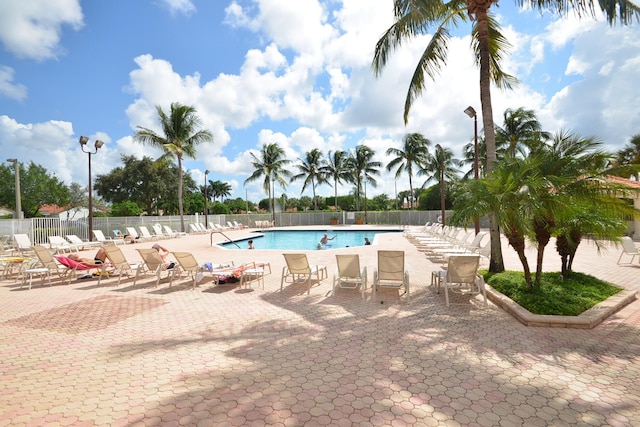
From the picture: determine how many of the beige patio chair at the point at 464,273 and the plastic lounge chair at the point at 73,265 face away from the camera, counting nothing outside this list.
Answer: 1

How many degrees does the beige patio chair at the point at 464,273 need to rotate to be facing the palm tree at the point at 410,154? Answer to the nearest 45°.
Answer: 0° — it already faces it

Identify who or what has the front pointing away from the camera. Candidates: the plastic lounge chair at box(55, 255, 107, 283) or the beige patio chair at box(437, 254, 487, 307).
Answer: the beige patio chair

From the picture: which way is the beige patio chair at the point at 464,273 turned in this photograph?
away from the camera

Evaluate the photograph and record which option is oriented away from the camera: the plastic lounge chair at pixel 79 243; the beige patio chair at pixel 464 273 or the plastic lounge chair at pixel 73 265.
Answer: the beige patio chair

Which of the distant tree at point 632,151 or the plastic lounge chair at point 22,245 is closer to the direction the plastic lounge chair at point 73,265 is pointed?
the distant tree

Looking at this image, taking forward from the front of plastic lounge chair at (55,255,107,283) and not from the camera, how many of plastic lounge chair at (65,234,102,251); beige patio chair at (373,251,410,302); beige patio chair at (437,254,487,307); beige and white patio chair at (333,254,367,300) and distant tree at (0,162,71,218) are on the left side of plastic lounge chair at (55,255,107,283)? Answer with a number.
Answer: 2

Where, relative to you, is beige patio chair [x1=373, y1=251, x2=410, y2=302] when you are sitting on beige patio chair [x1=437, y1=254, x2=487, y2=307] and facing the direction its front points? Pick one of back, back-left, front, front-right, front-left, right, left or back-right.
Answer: left

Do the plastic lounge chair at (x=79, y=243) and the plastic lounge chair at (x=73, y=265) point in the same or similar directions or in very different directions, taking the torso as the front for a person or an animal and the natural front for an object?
same or similar directions

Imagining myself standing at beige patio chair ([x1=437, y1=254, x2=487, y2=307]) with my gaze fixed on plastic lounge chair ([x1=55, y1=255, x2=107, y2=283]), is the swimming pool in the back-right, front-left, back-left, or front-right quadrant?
front-right

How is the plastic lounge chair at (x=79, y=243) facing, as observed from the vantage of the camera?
facing to the right of the viewer

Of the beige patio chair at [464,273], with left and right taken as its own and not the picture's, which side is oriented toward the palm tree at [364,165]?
front
